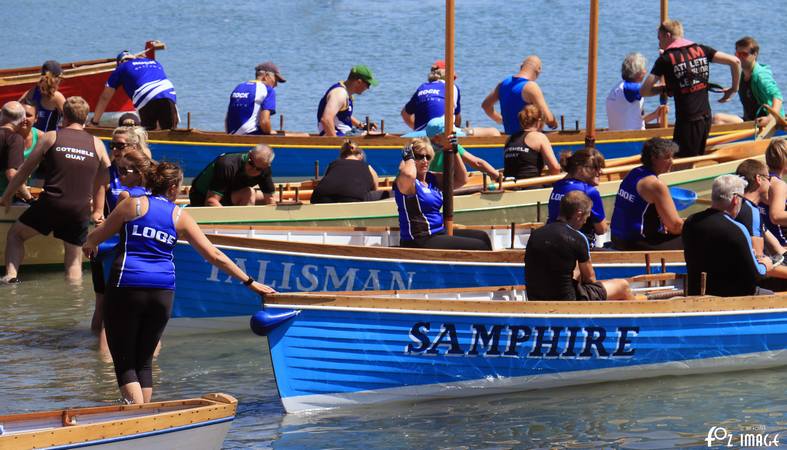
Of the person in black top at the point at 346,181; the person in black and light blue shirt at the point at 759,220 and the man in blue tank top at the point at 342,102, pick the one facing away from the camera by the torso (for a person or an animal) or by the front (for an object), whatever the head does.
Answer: the person in black top at the point at 346,181

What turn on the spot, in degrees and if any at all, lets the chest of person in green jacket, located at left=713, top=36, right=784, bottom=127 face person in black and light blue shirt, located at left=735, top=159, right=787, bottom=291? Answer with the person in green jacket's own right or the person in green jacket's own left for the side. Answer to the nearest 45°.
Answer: approximately 45° to the person in green jacket's own left

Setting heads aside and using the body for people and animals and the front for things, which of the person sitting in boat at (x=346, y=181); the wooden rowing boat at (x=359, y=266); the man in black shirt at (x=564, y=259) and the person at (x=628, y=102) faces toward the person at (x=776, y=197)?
the man in black shirt

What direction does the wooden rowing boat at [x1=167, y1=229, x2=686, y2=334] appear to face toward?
to the viewer's left

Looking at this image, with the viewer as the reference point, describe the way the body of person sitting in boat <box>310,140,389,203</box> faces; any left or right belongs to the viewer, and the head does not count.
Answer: facing away from the viewer
